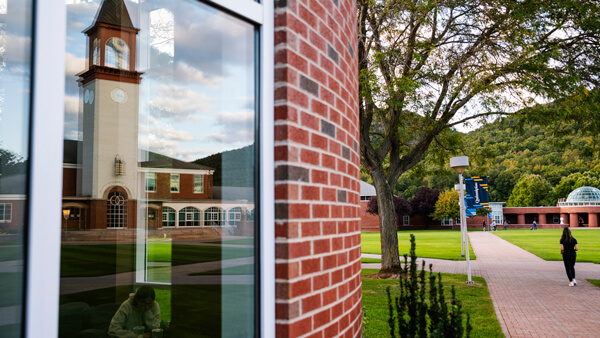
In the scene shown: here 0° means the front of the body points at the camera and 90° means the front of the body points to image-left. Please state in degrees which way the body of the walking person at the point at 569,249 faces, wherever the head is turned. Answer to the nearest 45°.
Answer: approximately 180°

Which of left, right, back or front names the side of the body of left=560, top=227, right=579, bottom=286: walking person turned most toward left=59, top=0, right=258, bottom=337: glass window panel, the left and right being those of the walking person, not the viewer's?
back

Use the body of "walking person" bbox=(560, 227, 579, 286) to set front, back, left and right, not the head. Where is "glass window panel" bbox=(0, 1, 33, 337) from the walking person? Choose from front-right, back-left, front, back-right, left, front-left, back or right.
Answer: back

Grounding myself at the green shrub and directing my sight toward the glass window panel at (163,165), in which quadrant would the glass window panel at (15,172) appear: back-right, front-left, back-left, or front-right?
front-left

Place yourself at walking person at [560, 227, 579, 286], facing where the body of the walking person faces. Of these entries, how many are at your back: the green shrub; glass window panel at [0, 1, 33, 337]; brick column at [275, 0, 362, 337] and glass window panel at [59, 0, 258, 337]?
4

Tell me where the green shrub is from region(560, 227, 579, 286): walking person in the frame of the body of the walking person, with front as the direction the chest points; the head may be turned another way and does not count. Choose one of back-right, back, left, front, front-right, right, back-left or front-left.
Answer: back

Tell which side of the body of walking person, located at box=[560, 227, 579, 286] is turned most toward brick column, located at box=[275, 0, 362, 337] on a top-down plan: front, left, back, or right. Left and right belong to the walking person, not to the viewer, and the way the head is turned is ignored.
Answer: back
